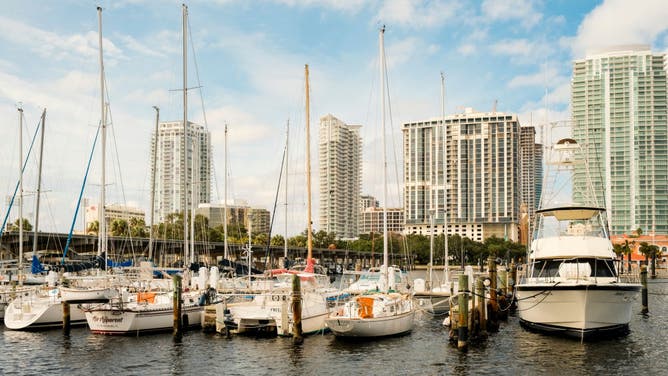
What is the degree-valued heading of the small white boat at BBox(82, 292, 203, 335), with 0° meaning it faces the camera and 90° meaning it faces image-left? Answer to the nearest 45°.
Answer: approximately 225°
